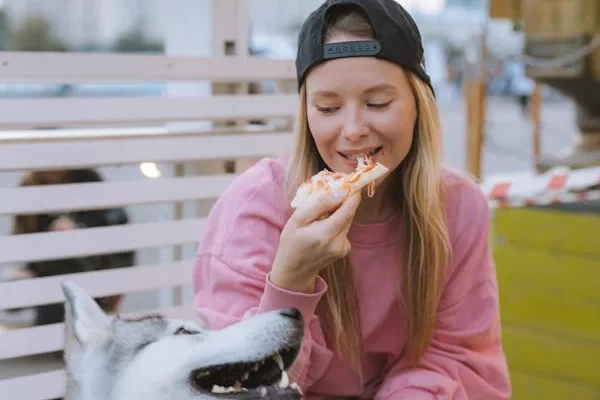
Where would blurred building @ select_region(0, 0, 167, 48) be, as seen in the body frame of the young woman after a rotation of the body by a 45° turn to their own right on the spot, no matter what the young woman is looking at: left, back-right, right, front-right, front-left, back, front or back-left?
right

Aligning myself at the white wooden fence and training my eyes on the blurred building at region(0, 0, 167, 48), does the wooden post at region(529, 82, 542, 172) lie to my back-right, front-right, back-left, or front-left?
front-right

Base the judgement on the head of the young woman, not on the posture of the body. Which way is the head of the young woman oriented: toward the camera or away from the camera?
toward the camera

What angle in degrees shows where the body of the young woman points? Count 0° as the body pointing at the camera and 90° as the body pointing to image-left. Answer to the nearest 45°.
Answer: approximately 0°
